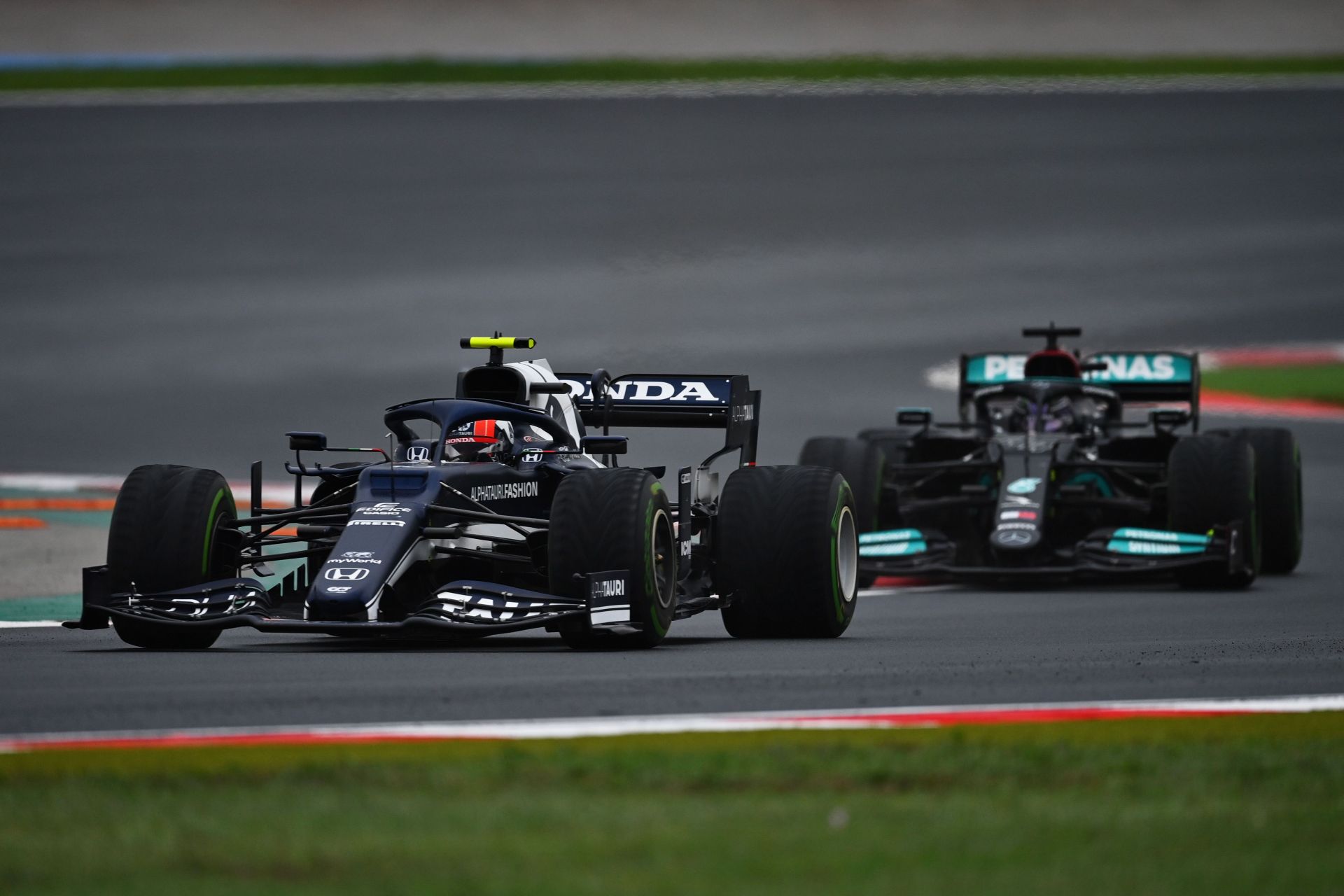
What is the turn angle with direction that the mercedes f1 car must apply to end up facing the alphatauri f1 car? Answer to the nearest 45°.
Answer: approximately 45° to its right

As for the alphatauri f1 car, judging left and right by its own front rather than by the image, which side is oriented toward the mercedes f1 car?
back

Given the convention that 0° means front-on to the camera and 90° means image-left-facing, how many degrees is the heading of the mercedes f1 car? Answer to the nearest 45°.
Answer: approximately 0°

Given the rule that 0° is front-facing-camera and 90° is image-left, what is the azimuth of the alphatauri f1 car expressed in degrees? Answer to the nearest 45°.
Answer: approximately 45°
